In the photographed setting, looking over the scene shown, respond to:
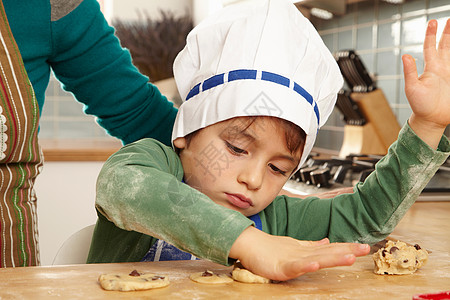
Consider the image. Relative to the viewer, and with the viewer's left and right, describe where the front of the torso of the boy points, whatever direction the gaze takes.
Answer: facing the viewer and to the right of the viewer

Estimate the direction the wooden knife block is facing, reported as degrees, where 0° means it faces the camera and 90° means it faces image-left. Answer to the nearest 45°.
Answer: approximately 45°

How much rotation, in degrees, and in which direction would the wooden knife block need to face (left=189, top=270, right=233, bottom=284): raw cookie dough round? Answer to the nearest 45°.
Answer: approximately 45° to its left

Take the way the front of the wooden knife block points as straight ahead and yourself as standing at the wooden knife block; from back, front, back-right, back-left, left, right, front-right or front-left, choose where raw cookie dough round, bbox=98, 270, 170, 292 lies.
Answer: front-left

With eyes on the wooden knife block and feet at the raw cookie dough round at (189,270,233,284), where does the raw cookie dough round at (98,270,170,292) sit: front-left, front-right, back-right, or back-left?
back-left

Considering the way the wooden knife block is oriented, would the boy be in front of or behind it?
in front

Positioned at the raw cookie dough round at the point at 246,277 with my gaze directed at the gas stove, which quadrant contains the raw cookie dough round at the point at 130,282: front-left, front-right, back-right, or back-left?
back-left

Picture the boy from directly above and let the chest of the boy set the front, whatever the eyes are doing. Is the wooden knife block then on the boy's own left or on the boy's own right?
on the boy's own left

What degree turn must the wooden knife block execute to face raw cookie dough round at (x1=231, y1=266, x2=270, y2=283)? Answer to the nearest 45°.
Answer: approximately 45° to its left

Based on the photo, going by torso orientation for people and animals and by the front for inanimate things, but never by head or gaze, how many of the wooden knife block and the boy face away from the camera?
0

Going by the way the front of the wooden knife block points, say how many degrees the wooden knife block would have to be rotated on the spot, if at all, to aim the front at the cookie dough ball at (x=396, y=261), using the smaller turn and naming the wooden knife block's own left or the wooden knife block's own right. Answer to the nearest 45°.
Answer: approximately 45° to the wooden knife block's own left
